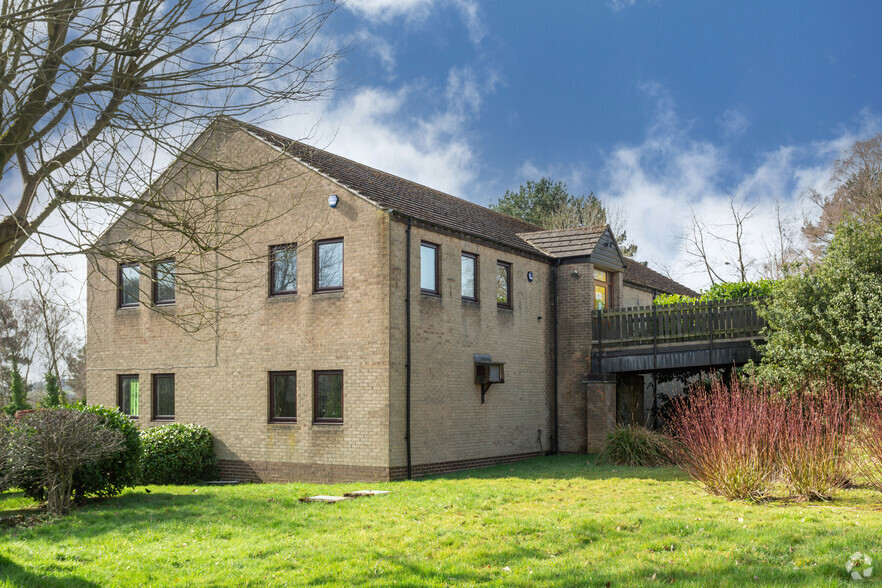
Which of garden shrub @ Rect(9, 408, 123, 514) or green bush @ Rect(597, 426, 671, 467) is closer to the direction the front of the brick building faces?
the green bush

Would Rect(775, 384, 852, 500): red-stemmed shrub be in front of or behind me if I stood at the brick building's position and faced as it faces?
in front

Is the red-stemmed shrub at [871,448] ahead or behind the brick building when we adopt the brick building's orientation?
ahead

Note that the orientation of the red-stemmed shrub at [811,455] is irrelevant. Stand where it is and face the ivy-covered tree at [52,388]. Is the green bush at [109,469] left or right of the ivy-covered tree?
left

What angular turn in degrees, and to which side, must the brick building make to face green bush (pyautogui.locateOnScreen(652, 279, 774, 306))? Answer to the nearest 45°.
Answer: approximately 90° to its left

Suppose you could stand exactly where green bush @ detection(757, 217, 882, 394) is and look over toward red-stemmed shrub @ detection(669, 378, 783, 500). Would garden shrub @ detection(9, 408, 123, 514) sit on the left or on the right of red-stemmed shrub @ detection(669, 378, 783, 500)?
right

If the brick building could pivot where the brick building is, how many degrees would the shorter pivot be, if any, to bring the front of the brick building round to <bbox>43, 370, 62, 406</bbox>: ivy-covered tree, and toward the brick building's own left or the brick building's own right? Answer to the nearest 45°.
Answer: approximately 180°

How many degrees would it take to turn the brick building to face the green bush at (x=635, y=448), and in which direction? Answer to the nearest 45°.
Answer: approximately 45° to its left

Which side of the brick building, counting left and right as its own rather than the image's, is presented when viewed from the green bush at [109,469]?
right

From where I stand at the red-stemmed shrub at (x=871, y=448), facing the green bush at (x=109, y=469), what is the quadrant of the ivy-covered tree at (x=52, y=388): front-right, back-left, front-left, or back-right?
front-right

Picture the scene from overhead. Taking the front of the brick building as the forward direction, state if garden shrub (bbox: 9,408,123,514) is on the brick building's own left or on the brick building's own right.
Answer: on the brick building's own right

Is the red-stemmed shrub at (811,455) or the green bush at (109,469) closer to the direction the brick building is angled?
the red-stemmed shrub
